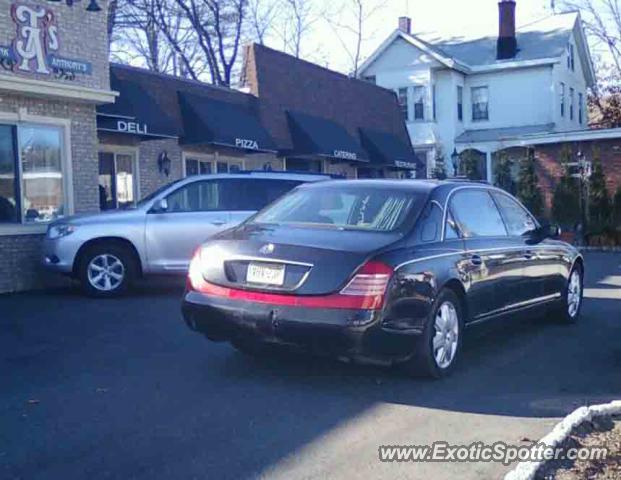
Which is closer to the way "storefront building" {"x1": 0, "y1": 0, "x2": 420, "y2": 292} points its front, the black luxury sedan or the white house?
the black luxury sedan

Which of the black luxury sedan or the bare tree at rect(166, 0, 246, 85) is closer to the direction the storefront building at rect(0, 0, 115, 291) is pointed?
the black luxury sedan

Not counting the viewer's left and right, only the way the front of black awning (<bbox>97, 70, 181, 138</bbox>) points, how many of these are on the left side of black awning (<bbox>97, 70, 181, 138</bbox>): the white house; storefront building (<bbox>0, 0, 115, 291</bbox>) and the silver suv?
1

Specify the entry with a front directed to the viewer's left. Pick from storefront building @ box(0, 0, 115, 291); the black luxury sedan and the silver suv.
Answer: the silver suv

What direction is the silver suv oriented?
to the viewer's left

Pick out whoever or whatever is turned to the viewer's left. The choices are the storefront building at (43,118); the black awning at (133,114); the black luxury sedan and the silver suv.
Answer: the silver suv

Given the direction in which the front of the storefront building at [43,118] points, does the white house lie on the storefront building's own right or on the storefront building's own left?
on the storefront building's own left

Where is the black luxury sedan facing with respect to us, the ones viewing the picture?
facing away from the viewer and to the right of the viewer

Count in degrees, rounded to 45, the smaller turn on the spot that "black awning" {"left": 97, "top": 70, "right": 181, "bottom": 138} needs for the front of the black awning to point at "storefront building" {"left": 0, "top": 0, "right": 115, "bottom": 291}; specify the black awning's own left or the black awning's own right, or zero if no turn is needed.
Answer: approximately 90° to the black awning's own right

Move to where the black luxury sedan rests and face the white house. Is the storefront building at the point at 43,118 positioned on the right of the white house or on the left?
left

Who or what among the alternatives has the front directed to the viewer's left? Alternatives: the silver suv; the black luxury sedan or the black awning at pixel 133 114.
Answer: the silver suv

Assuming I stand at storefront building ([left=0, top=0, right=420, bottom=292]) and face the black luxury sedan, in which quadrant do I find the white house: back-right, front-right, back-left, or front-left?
back-left

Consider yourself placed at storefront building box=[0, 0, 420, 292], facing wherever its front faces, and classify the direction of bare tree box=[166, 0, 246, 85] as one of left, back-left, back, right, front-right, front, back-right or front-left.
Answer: back-left

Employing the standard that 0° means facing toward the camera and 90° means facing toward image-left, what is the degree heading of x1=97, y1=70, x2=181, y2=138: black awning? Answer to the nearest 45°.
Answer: approximately 315°

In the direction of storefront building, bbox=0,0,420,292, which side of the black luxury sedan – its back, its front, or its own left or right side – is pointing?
left
